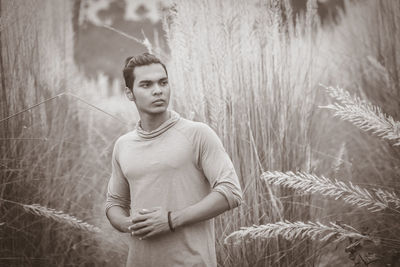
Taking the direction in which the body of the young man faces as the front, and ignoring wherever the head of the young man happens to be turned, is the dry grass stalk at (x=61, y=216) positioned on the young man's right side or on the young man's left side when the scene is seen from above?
on the young man's right side

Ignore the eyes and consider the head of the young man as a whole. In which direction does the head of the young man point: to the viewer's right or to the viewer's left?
to the viewer's right

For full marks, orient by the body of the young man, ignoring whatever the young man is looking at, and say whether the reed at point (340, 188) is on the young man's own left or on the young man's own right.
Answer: on the young man's own left

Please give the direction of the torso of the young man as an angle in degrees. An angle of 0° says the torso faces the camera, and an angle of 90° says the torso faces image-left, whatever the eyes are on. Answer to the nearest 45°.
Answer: approximately 0°
